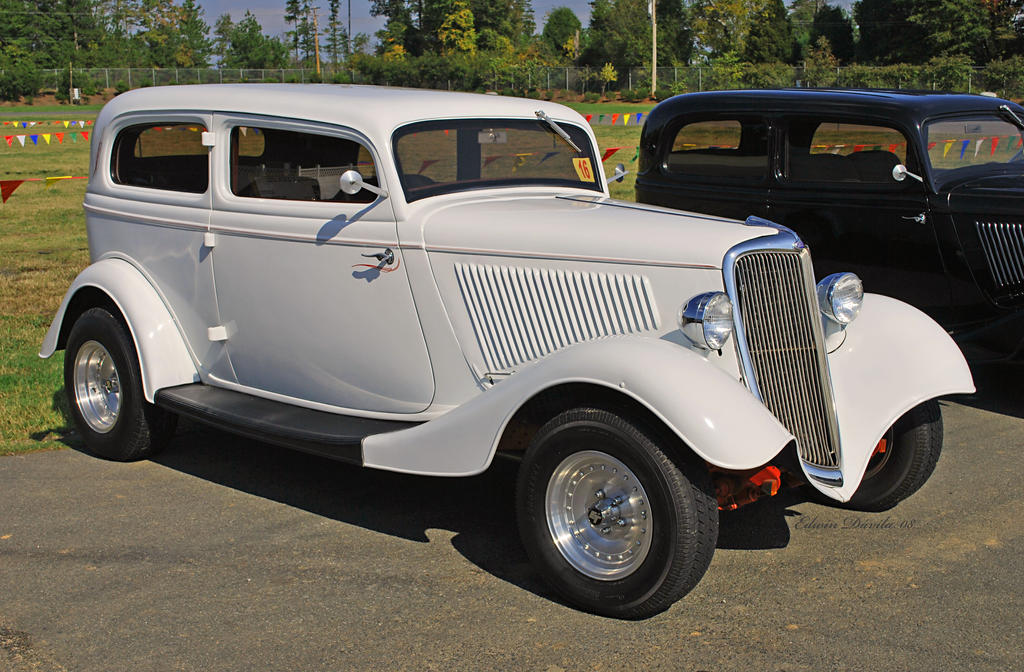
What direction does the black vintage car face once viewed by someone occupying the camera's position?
facing the viewer and to the right of the viewer

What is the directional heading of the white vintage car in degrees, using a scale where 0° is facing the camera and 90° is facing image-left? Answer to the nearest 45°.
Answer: approximately 315°

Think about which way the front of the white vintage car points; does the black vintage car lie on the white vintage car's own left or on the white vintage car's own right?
on the white vintage car's own left

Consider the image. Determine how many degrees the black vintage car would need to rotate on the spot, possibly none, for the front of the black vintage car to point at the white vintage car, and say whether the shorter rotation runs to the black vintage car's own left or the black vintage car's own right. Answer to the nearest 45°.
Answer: approximately 90° to the black vintage car's own right

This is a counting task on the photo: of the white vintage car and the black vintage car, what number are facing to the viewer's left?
0
